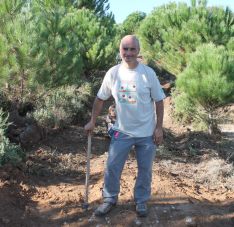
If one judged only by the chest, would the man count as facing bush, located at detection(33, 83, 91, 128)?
no

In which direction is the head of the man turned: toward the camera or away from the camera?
toward the camera

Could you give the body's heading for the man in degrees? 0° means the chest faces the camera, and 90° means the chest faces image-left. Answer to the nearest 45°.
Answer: approximately 0°

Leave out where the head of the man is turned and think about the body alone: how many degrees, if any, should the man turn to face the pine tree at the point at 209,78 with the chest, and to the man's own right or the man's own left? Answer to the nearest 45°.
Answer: approximately 180°
